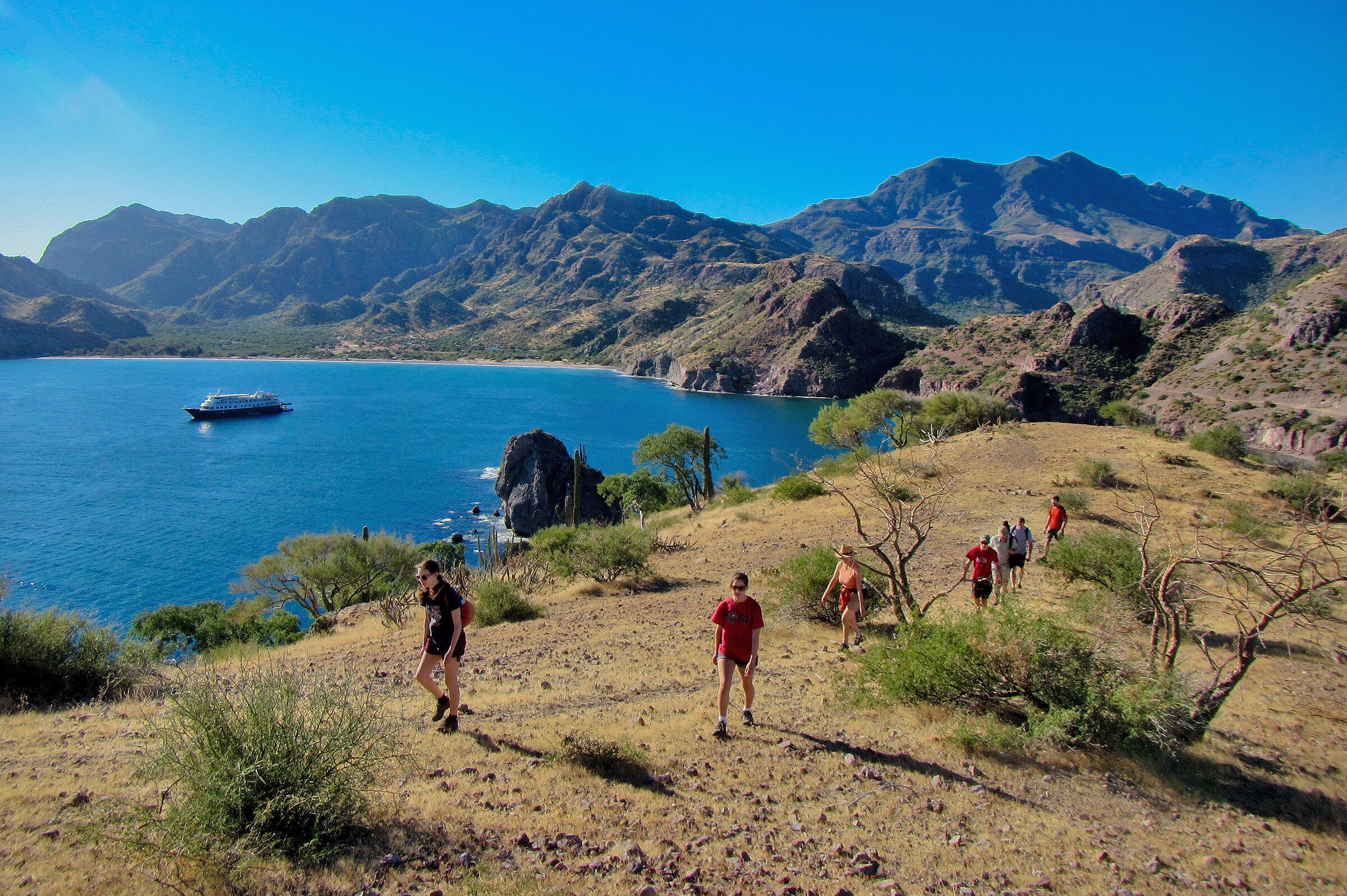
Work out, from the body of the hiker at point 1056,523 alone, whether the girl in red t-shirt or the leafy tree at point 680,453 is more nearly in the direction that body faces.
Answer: the girl in red t-shirt

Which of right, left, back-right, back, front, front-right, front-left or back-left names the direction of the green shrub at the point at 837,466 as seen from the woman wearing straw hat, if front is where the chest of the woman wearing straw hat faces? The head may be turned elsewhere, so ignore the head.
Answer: back-right

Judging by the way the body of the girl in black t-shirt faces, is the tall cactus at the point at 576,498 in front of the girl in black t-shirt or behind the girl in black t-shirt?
behind

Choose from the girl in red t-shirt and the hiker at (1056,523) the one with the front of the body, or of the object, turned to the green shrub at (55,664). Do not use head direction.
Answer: the hiker

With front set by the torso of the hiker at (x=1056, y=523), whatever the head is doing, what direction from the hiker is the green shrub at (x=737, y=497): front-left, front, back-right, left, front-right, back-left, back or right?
right

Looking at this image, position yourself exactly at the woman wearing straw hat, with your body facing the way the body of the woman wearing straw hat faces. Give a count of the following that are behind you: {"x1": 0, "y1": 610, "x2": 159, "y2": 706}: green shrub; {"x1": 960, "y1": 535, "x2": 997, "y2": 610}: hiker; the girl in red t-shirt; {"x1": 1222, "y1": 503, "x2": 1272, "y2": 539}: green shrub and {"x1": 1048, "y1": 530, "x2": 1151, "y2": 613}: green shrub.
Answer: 3

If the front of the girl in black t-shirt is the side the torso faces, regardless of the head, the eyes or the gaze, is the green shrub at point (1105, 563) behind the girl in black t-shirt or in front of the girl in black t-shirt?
behind

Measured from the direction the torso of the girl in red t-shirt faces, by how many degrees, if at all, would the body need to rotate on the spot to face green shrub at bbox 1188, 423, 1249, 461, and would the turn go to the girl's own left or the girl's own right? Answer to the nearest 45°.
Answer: approximately 135° to the girl's own left

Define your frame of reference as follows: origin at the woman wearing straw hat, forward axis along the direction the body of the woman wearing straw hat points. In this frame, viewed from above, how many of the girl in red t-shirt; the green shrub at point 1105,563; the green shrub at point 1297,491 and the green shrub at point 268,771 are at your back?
2

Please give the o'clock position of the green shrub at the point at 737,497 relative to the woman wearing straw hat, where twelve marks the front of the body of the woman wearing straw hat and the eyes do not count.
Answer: The green shrub is roughly at 4 o'clock from the woman wearing straw hat.

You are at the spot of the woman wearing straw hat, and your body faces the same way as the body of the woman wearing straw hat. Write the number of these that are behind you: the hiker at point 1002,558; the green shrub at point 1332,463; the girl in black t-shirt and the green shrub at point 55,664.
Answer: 2

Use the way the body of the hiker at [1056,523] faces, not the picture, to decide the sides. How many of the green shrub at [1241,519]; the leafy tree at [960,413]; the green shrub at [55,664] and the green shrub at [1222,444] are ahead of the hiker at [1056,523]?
1
